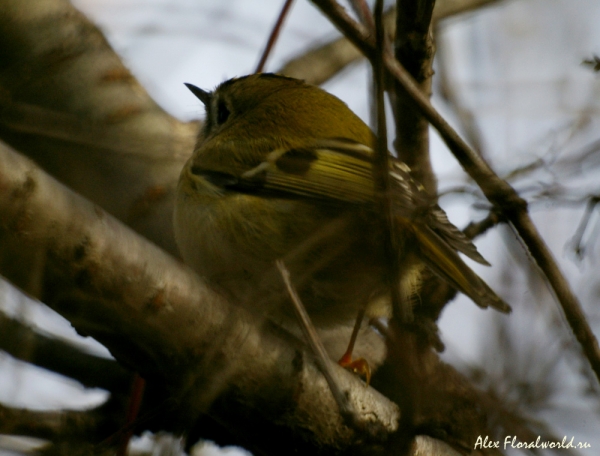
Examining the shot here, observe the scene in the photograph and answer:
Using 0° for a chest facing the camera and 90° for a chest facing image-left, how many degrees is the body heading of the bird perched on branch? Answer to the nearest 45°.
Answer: approximately 90°

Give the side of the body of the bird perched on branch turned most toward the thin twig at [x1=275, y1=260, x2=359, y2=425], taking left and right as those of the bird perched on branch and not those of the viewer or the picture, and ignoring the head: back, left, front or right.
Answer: left
